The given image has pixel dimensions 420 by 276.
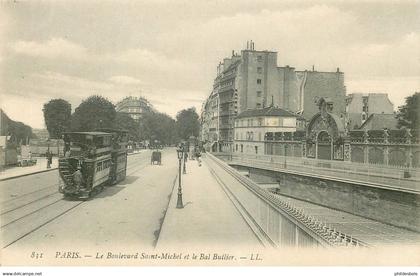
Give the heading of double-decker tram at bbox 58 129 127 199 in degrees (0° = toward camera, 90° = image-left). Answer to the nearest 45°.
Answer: approximately 45°

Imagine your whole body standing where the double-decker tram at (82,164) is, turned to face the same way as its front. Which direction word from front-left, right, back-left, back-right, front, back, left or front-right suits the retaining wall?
back-left
